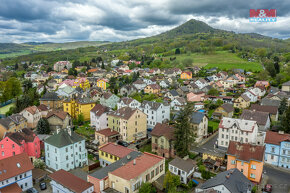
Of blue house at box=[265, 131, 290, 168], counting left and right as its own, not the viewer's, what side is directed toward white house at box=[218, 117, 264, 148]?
right

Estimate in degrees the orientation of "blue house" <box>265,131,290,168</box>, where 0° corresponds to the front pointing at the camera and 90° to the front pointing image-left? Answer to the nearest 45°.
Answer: approximately 45°
